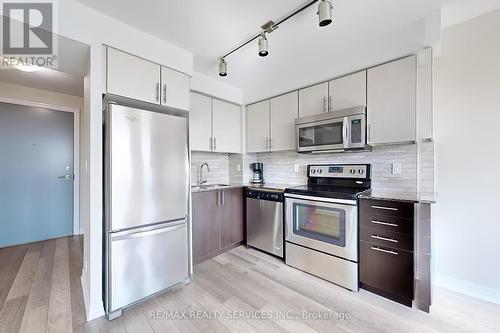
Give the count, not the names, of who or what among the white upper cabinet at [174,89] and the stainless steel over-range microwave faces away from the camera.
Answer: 0

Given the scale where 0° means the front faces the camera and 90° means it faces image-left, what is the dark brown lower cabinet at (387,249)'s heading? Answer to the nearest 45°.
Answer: approximately 45°

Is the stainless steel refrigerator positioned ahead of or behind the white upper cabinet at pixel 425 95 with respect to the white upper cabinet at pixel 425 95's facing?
ahead

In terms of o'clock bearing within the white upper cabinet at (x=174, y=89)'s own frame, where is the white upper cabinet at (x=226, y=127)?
the white upper cabinet at (x=226, y=127) is roughly at 9 o'clock from the white upper cabinet at (x=174, y=89).

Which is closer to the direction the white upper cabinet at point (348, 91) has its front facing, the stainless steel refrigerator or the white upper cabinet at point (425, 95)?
the stainless steel refrigerator

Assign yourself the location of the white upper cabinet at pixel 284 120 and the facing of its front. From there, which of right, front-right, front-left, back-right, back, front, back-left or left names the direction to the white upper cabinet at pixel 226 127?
front-right

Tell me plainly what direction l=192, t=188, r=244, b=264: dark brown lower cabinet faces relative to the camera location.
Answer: facing the viewer and to the right of the viewer
